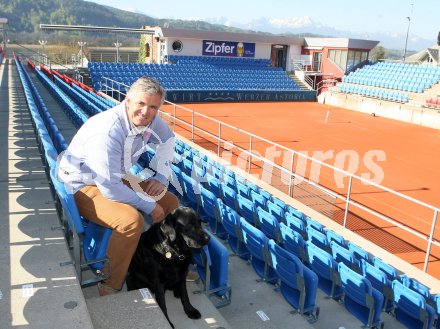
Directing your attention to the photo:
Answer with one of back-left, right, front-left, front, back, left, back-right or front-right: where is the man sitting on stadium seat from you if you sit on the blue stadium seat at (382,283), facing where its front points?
back

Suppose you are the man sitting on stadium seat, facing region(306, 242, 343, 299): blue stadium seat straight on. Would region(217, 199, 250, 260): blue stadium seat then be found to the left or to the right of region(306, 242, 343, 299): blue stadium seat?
left

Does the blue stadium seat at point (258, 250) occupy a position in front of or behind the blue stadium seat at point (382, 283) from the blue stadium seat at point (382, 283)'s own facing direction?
behind

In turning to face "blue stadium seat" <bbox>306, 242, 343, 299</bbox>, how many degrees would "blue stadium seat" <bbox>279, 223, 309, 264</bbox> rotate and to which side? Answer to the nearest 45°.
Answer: approximately 90° to its right

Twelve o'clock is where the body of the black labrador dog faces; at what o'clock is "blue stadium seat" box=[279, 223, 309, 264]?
The blue stadium seat is roughly at 9 o'clock from the black labrador dog.

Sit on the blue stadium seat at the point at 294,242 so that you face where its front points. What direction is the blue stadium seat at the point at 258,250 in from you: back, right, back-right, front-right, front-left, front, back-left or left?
back

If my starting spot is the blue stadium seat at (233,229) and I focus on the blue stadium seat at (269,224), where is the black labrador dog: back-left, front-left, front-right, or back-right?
back-right

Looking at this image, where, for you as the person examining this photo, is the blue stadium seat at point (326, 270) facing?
facing away from the viewer and to the right of the viewer

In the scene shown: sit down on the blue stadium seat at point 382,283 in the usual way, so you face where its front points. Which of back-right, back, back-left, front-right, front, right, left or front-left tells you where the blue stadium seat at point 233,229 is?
back-left

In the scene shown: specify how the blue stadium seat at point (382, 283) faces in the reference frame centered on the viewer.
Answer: facing away from the viewer and to the right of the viewer

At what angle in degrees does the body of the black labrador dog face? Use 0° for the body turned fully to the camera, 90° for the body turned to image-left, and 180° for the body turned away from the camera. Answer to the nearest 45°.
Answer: approximately 315°
